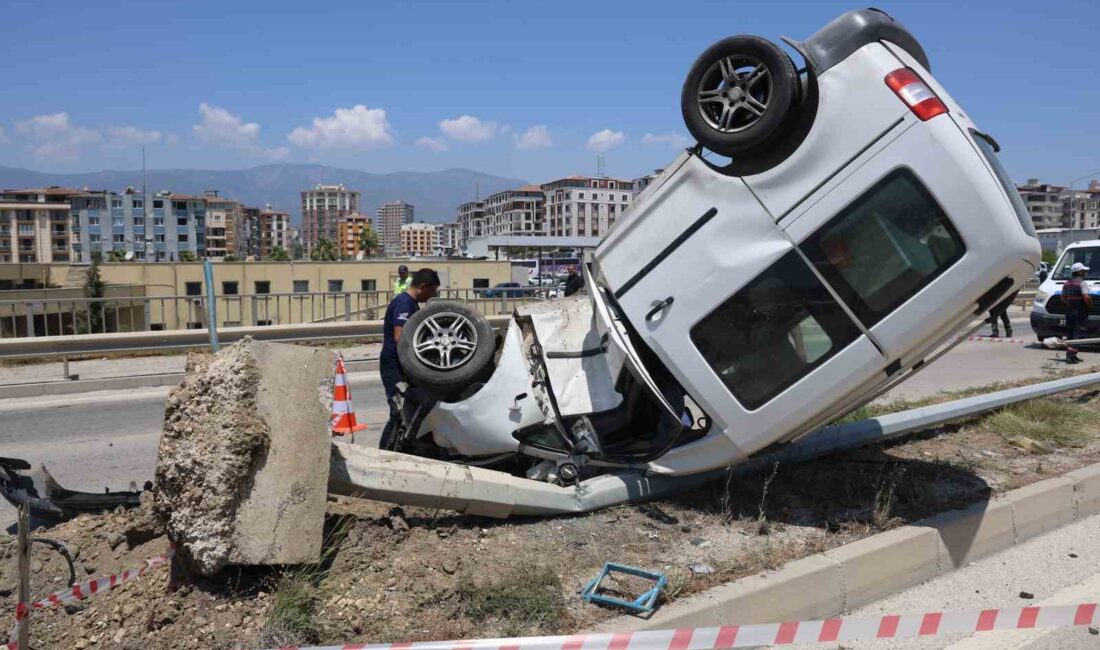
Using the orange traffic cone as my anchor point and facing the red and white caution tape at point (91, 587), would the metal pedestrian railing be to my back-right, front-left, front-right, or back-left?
back-right

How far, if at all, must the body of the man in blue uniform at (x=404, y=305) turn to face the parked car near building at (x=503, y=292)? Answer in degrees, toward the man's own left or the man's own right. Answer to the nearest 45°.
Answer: approximately 90° to the man's own left

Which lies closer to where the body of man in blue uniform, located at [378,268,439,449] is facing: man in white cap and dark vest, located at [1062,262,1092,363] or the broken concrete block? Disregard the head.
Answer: the man in white cap and dark vest

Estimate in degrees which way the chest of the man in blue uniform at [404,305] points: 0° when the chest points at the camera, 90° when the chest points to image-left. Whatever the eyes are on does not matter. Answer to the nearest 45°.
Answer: approximately 270°
